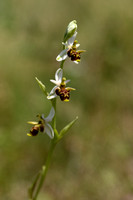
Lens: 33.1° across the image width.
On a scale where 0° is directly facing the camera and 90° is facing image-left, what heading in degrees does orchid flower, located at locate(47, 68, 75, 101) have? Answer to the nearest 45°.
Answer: approximately 315°

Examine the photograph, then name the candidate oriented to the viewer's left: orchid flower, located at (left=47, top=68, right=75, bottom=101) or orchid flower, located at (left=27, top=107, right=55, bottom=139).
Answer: orchid flower, located at (left=27, top=107, right=55, bottom=139)

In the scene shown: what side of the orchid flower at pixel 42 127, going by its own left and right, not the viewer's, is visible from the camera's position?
left

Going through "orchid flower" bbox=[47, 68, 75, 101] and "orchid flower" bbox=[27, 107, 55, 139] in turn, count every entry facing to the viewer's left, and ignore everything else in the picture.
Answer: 1
